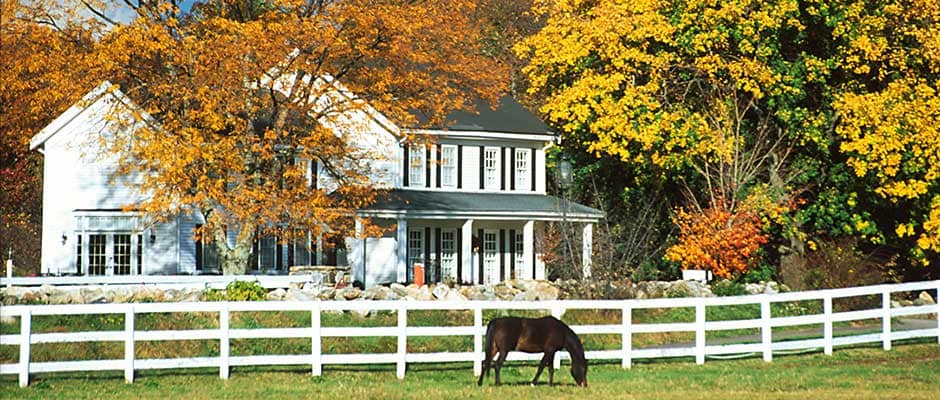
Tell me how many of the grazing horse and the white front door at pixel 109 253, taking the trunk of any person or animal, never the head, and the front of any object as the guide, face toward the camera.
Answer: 1

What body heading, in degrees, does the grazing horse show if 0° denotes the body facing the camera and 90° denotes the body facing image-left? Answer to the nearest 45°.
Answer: approximately 270°

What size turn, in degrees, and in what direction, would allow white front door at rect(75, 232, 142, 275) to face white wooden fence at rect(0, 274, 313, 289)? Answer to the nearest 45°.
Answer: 0° — it already faces it

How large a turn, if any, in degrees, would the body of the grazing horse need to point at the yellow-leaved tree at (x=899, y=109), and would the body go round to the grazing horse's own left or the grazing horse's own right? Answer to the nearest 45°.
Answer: approximately 45° to the grazing horse's own left

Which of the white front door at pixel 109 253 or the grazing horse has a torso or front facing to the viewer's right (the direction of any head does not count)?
the grazing horse

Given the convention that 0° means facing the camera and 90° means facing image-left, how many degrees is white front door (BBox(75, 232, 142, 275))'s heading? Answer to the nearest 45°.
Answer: approximately 0°

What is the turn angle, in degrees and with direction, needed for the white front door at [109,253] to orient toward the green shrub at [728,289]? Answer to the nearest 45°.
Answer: approximately 45° to its left

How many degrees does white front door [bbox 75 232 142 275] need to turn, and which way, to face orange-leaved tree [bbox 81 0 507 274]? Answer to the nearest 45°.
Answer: approximately 45° to its left

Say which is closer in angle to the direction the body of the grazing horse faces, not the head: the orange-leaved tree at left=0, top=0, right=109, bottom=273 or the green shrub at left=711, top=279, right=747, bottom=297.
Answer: the green shrub
